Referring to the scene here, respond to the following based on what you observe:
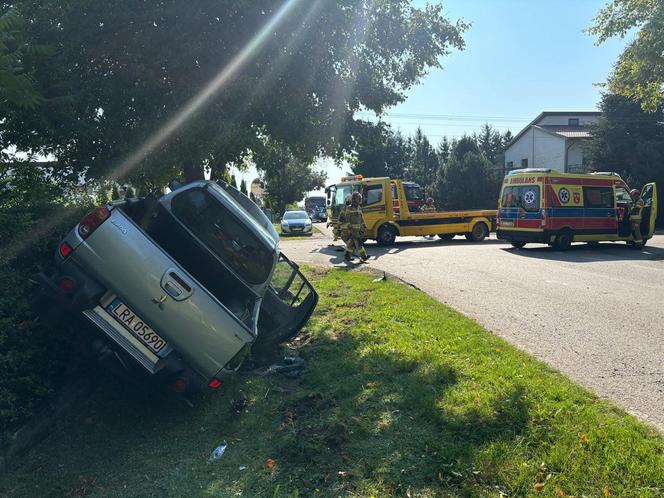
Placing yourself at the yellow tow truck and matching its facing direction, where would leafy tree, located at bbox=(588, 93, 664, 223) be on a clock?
The leafy tree is roughly at 6 o'clock from the yellow tow truck.

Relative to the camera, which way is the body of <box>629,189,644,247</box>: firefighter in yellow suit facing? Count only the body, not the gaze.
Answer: to the viewer's left

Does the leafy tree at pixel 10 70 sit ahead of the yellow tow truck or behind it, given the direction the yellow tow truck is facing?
ahead

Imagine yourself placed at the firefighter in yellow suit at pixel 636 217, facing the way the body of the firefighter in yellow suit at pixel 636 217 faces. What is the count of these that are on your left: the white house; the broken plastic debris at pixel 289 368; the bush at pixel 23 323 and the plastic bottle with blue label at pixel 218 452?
3

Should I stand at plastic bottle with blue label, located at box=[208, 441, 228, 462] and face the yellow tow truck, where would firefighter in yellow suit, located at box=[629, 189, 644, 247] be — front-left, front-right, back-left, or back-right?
front-right

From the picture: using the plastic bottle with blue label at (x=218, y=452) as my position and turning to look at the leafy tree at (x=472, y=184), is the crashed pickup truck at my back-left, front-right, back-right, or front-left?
front-left

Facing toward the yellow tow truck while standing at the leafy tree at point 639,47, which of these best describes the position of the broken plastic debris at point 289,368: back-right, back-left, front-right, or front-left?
front-left

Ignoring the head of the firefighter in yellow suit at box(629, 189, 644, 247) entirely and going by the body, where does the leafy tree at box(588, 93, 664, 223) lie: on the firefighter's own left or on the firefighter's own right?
on the firefighter's own right

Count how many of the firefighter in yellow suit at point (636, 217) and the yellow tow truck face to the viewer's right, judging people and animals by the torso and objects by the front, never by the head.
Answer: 0

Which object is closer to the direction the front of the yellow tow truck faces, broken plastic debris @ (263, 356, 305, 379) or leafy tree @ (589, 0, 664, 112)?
the broken plastic debris

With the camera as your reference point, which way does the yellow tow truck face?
facing the viewer and to the left of the viewer
